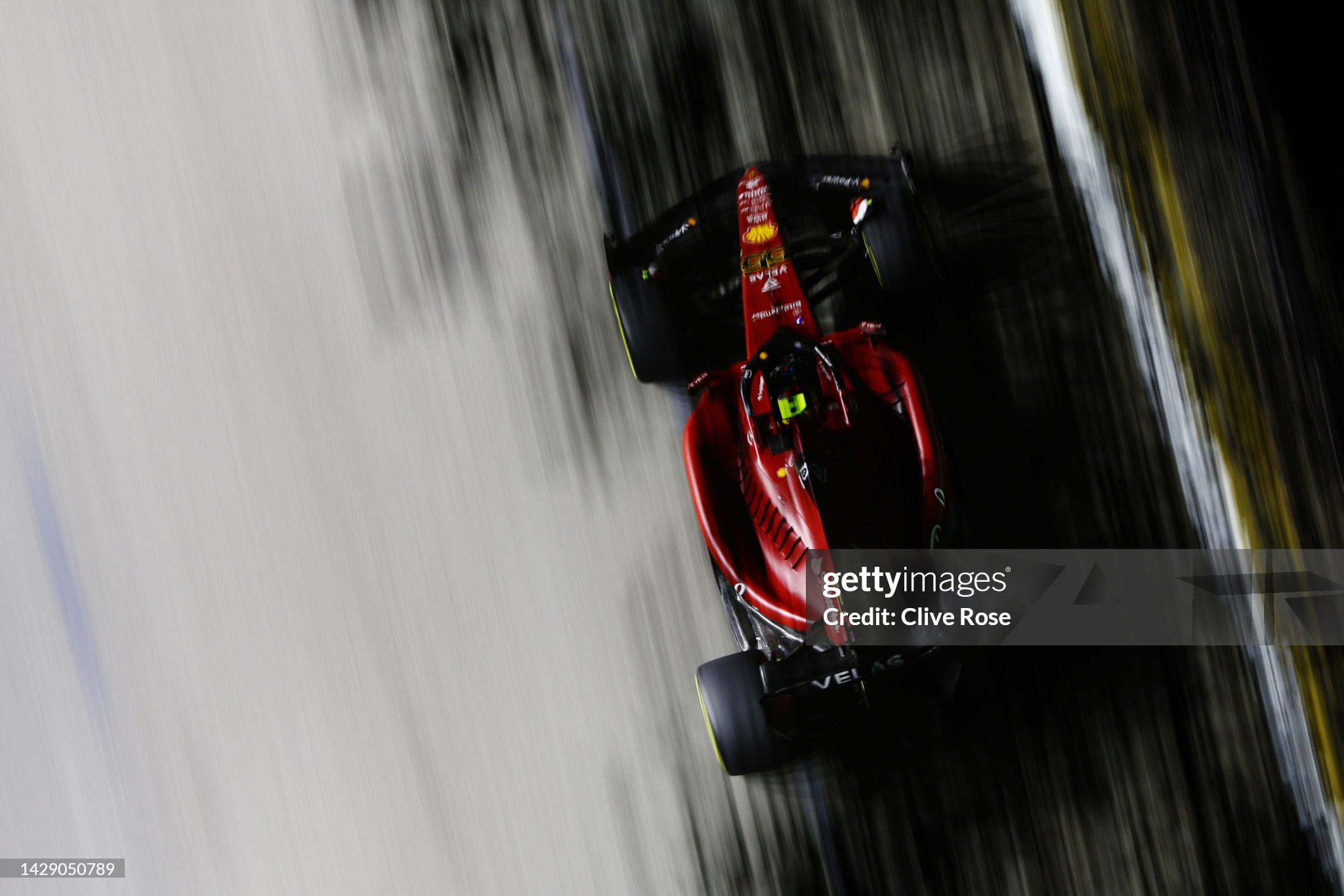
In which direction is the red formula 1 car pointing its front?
away from the camera
